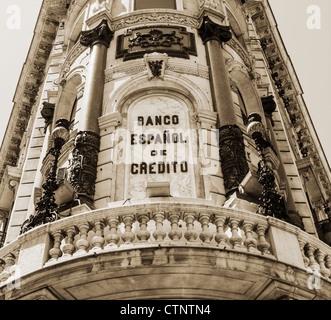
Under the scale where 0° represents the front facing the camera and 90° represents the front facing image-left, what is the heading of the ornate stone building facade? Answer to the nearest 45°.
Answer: approximately 0°
